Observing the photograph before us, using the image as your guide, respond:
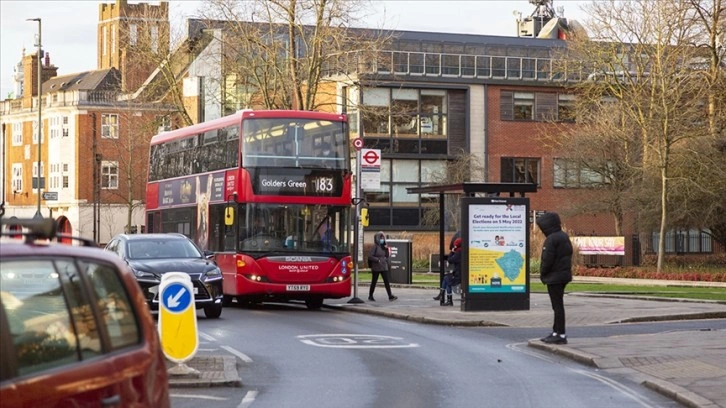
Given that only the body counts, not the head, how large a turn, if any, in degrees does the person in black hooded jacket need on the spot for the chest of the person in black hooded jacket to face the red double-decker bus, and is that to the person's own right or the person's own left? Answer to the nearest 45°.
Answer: approximately 45° to the person's own right

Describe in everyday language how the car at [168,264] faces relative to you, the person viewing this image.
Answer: facing the viewer and to the right of the viewer

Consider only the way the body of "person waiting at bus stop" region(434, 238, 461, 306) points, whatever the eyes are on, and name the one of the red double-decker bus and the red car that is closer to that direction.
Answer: the red double-decker bus

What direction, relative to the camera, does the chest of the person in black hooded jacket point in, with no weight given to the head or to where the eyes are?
to the viewer's left

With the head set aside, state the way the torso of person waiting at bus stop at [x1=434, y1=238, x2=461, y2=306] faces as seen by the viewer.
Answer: to the viewer's left

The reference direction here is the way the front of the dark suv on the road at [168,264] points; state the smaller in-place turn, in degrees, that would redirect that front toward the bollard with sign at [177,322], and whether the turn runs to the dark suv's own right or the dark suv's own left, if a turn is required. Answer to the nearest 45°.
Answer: approximately 45° to the dark suv's own right

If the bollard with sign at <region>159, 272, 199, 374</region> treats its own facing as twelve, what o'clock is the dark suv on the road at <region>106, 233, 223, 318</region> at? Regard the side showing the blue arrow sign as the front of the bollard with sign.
The dark suv on the road is roughly at 6 o'clock from the bollard with sign.

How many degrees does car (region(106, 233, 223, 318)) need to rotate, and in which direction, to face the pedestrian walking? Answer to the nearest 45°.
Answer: approximately 90° to its left

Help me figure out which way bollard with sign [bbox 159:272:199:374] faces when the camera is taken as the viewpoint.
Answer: facing the viewer

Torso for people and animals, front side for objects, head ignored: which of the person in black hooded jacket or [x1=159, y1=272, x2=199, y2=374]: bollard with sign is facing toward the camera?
the bollard with sign

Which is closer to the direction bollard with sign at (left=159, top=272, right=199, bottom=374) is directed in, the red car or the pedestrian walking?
the red car

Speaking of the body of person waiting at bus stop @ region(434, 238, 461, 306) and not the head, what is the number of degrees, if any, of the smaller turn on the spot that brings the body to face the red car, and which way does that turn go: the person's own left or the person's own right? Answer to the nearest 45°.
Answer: approximately 90° to the person's own left

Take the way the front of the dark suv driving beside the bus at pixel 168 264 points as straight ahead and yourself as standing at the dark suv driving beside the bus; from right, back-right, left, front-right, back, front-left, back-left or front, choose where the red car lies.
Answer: front-right

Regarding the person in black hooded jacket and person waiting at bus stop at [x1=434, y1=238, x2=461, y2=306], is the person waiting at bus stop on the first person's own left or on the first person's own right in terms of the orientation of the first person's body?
on the first person's own right

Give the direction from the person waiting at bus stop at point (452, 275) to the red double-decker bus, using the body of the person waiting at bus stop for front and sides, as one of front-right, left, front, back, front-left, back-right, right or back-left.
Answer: front
